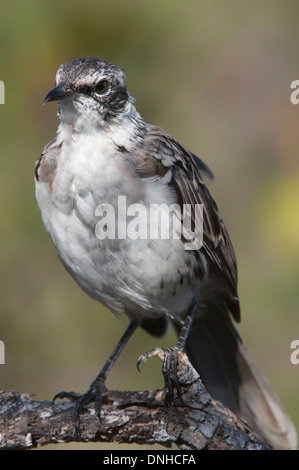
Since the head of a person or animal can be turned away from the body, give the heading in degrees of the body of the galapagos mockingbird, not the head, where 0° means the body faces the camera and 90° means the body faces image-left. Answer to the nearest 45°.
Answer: approximately 45°
